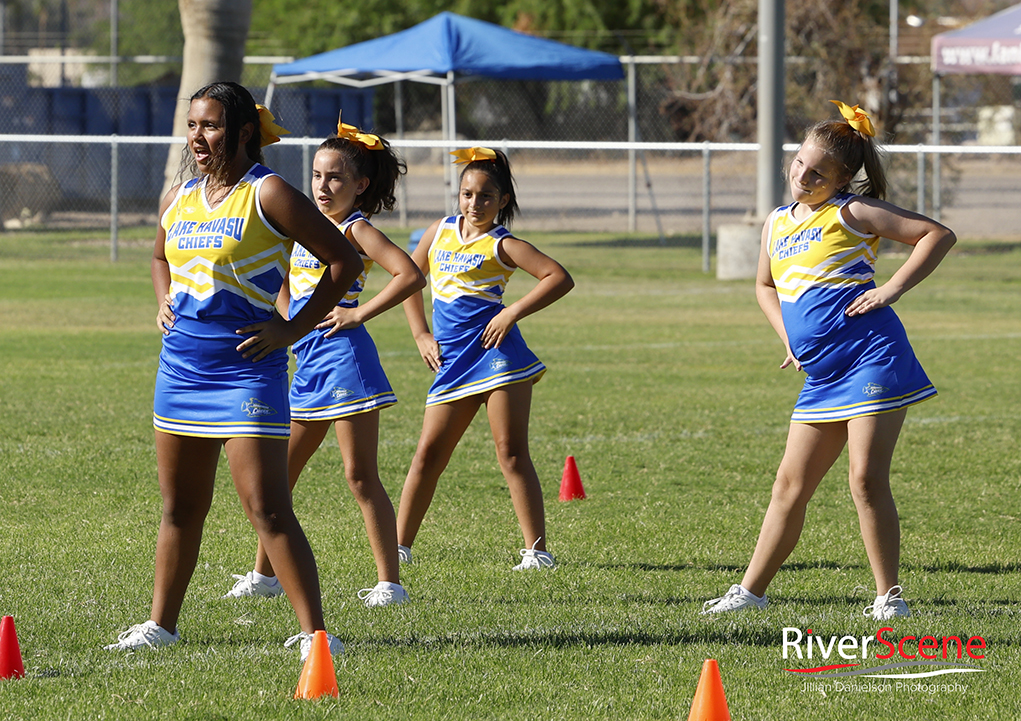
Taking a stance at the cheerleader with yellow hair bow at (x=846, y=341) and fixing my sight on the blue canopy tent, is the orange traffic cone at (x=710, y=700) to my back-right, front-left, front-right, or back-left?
back-left

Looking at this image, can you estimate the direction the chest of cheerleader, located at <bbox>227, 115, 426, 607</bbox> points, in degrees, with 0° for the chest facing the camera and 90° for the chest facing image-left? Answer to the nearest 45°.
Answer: approximately 45°

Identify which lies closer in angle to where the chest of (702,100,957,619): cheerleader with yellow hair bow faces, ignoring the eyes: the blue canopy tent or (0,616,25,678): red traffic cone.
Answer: the red traffic cone

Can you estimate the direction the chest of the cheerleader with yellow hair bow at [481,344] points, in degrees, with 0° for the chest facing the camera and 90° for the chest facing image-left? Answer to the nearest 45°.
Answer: approximately 45°

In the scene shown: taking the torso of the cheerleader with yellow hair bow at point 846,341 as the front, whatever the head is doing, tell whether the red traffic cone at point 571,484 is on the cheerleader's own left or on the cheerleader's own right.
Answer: on the cheerleader's own right

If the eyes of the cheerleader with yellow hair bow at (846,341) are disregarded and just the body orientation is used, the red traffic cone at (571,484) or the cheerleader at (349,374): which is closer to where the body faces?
the cheerleader

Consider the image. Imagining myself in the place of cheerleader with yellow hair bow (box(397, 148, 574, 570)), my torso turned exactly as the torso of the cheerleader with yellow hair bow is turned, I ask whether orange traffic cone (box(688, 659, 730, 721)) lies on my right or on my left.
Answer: on my left

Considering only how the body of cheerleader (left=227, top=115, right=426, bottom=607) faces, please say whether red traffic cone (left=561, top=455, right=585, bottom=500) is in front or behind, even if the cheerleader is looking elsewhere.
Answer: behind

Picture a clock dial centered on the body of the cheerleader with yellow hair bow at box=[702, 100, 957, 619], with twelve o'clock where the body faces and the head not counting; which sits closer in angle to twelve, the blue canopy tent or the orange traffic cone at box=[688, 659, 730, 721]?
the orange traffic cone
